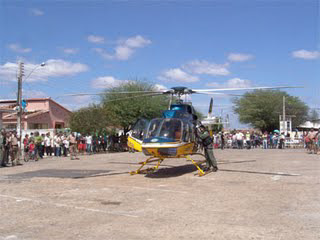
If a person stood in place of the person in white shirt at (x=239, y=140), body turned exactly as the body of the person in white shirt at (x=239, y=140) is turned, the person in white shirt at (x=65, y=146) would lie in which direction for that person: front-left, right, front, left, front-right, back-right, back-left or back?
front-right

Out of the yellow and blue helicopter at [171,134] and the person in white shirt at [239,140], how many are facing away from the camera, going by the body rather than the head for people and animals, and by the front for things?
0

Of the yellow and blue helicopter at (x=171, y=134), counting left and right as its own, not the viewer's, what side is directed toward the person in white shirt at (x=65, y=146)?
right

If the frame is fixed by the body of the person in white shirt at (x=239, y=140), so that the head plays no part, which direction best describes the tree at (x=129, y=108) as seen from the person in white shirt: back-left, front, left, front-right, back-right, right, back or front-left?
right

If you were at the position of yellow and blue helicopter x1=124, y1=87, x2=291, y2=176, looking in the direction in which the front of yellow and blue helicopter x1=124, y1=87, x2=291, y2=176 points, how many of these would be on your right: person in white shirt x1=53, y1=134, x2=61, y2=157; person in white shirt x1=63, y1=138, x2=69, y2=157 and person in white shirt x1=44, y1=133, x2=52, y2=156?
3

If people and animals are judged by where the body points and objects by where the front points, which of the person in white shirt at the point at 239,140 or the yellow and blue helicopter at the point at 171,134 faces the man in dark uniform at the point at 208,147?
the person in white shirt

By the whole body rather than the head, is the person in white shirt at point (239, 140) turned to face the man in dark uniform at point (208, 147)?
yes

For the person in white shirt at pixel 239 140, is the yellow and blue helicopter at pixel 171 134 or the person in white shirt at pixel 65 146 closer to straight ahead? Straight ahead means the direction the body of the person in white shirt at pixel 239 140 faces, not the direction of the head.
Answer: the yellow and blue helicopter

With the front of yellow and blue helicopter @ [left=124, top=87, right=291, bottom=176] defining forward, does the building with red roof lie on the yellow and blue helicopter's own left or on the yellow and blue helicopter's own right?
on the yellow and blue helicopter's own right

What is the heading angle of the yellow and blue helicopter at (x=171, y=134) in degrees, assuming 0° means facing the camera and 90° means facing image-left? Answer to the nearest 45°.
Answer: approximately 45°

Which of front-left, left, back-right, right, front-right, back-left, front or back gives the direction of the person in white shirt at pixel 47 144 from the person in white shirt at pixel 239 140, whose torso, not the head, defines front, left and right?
front-right

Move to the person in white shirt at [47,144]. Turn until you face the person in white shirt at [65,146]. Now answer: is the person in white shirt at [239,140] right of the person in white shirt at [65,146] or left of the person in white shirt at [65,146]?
left
